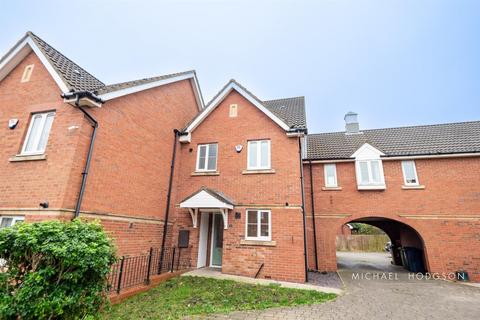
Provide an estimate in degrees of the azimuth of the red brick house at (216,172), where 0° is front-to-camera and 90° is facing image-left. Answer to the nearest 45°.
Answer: approximately 0°

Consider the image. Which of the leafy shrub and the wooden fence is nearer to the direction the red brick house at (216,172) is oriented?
the leafy shrub

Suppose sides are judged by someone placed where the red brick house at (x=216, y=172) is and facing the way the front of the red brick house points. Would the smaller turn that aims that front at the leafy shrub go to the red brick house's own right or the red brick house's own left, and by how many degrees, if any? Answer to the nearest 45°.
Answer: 0° — it already faces it

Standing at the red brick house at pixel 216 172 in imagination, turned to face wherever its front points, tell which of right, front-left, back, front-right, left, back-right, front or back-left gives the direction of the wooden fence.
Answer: back-left
